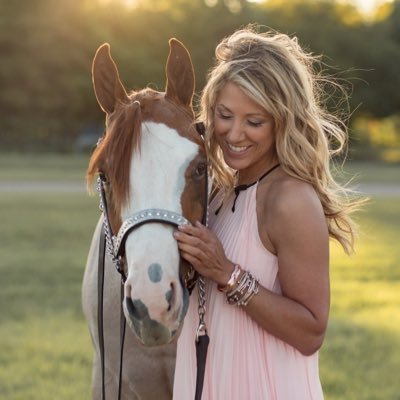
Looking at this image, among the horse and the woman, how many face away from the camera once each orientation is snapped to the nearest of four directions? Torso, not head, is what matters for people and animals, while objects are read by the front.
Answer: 0

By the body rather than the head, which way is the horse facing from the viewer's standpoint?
toward the camera

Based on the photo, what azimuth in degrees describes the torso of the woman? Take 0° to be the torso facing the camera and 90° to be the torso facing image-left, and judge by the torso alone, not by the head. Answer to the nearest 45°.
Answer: approximately 45°

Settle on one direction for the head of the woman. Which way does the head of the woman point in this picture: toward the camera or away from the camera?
toward the camera
